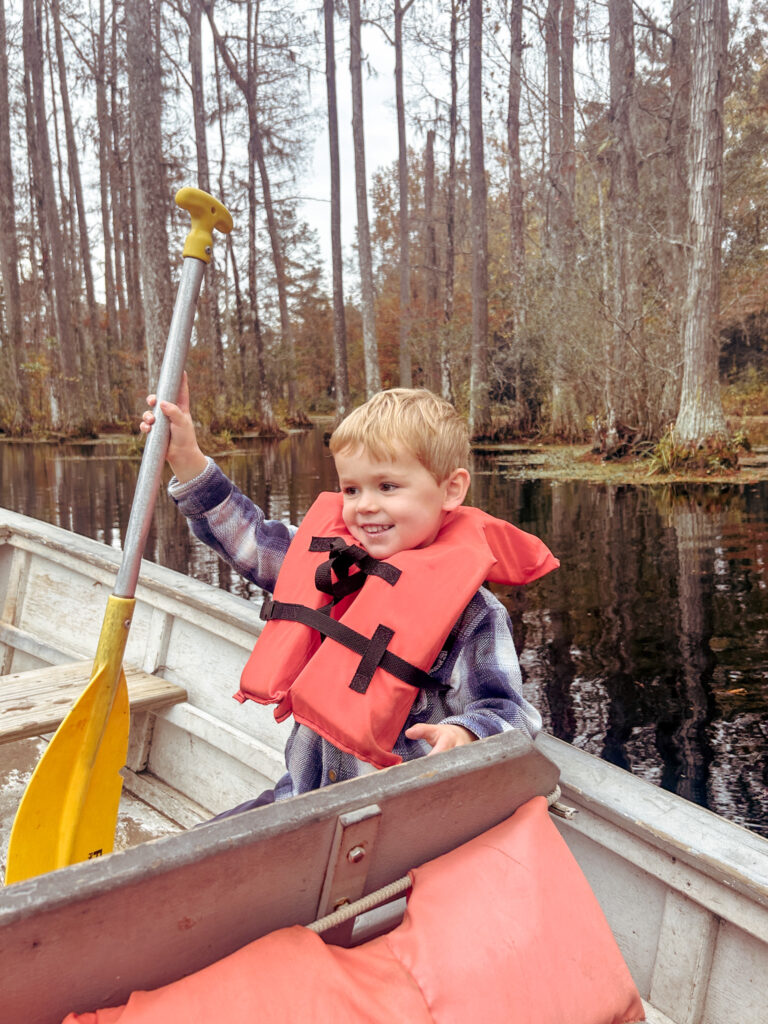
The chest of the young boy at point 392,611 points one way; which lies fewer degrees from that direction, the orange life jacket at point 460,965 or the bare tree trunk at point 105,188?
the orange life jacket

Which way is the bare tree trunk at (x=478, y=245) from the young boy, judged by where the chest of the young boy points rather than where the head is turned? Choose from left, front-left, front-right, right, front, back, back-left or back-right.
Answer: back-right

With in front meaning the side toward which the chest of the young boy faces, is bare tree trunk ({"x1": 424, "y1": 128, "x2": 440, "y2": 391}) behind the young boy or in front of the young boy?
behind

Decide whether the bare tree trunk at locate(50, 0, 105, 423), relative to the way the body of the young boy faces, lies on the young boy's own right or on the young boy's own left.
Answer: on the young boy's own right

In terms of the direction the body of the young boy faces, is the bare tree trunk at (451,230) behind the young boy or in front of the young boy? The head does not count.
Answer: behind

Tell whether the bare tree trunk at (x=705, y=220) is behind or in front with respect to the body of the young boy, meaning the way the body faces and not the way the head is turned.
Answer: behind

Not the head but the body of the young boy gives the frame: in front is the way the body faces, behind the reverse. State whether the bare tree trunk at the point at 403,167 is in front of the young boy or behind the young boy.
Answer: behind

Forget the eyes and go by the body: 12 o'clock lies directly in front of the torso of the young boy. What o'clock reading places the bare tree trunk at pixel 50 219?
The bare tree trunk is roughly at 4 o'clock from the young boy.

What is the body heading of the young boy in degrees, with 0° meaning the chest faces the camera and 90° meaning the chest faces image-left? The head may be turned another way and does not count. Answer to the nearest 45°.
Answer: approximately 45°

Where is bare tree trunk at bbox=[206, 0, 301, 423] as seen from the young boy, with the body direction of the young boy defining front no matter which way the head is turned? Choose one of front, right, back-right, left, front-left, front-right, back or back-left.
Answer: back-right
